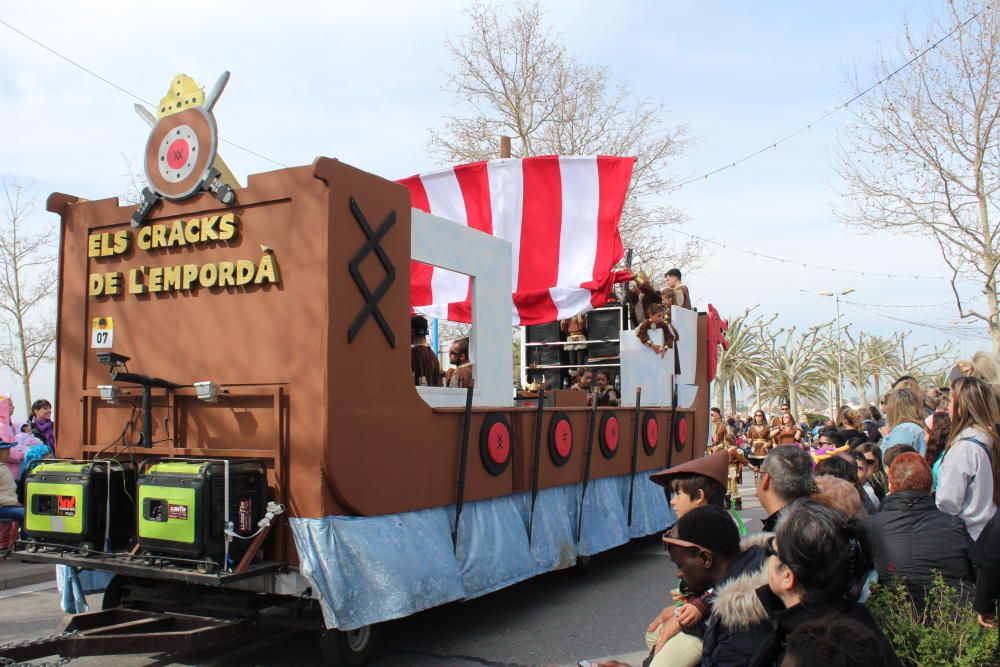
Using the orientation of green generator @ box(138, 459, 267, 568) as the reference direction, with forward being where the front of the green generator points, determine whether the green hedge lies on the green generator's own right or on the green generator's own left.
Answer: on the green generator's own left

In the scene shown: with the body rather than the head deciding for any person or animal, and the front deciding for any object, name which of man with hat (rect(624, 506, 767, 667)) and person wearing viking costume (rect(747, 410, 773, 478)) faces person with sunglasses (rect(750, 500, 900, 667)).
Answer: the person wearing viking costume

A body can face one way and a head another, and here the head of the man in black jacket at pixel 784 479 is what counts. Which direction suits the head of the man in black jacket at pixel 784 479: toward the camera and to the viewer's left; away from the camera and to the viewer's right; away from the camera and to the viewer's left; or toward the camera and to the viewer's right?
away from the camera and to the viewer's left

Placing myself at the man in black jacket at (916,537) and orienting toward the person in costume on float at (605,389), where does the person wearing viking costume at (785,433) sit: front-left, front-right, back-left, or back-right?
front-right

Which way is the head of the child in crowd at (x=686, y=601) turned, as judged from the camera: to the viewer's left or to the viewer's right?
to the viewer's left

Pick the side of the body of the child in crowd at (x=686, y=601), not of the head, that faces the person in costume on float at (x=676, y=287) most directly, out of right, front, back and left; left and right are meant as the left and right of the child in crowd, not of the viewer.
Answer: right

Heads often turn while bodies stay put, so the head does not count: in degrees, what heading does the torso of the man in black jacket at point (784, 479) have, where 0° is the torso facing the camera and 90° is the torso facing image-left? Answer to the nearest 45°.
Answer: approximately 135°

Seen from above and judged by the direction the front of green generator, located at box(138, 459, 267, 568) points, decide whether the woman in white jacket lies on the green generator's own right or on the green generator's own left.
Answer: on the green generator's own left

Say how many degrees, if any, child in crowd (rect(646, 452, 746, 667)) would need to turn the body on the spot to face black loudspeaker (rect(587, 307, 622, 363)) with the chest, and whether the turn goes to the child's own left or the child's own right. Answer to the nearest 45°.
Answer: approximately 90° to the child's own right

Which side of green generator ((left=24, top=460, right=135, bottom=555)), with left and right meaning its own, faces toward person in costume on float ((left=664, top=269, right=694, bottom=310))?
back

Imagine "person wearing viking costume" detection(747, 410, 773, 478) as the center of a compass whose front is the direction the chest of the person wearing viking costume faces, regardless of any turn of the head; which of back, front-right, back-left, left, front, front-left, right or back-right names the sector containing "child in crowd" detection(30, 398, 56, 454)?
front-right

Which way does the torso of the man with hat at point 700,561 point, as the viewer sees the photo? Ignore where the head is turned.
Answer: to the viewer's left

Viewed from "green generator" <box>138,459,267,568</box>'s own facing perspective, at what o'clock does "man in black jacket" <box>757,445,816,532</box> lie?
The man in black jacket is roughly at 9 o'clock from the green generator.

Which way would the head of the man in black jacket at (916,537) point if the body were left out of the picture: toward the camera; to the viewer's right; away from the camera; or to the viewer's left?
away from the camera

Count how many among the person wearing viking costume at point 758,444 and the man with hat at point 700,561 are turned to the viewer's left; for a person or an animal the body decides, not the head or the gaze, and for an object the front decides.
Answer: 1
